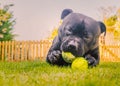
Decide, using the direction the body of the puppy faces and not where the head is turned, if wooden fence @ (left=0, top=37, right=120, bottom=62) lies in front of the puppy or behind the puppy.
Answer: behind

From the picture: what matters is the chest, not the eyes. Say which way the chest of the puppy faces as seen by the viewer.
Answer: toward the camera
